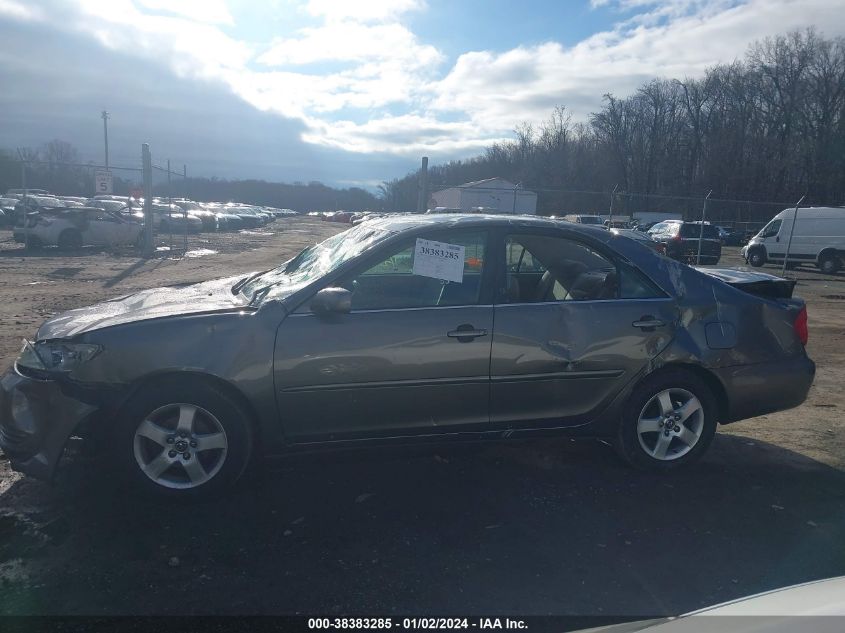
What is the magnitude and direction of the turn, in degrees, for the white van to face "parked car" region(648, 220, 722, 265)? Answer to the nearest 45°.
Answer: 0° — it already faces it

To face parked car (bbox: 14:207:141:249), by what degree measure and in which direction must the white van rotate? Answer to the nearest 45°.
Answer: approximately 45° to its left

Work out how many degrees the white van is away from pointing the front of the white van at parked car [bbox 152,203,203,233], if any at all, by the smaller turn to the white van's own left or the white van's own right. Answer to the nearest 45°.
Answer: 0° — it already faces it

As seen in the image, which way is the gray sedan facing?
to the viewer's left

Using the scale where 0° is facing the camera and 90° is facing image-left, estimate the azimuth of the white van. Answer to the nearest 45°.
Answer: approximately 90°
